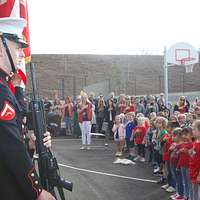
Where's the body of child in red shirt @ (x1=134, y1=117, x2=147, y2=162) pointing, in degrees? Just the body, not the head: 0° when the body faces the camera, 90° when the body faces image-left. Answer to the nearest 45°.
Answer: approximately 45°

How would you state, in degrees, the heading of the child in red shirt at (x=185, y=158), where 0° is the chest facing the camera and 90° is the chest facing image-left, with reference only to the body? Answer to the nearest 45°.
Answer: approximately 45°

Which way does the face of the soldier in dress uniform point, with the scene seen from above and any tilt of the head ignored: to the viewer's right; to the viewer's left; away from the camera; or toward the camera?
to the viewer's right

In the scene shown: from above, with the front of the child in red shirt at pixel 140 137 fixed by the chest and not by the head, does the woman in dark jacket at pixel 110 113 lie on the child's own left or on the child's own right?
on the child's own right

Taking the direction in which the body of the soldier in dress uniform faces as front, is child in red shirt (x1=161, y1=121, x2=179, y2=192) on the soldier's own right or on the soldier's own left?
on the soldier's own left

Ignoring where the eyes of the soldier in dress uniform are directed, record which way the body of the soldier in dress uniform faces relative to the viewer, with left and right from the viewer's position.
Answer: facing to the right of the viewer

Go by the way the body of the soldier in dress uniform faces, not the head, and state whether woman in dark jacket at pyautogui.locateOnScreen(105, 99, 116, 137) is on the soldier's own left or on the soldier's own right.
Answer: on the soldier's own left

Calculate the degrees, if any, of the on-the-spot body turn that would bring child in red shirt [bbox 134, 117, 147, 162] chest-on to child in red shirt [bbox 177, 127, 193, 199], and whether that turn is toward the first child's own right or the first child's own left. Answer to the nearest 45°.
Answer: approximately 45° to the first child's own left
